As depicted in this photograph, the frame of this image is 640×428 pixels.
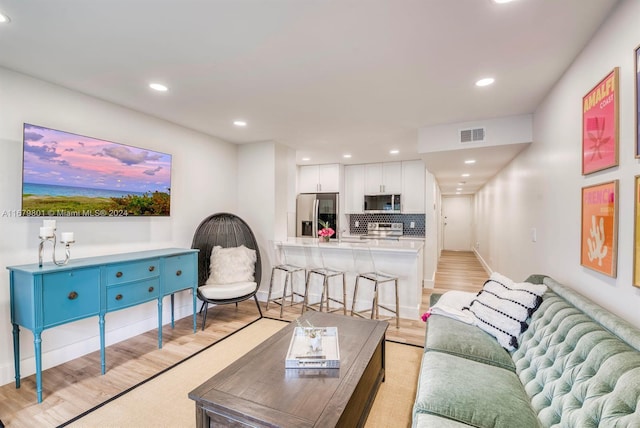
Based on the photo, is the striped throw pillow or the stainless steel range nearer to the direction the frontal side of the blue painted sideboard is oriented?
the striped throw pillow

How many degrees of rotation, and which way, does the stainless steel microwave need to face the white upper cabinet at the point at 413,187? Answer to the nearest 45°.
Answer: approximately 90° to its left

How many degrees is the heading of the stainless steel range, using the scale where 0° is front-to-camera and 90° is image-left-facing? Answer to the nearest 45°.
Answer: approximately 0°

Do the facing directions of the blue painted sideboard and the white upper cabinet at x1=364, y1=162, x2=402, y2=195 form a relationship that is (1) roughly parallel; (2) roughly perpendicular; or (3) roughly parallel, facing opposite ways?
roughly perpendicular

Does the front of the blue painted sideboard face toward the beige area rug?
yes

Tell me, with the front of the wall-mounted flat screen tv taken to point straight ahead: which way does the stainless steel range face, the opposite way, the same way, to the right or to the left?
to the right

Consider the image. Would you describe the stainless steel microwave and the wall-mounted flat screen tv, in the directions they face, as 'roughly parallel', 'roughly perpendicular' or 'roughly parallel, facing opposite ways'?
roughly perpendicular

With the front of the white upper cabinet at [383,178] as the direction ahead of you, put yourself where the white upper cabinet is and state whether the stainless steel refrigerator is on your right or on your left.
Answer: on your right

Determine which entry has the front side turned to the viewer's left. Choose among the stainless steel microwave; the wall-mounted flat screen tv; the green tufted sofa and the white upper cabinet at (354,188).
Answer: the green tufted sofa

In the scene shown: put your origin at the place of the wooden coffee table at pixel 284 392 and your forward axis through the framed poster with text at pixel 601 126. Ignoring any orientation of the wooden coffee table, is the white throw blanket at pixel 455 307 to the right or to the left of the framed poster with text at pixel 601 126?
left

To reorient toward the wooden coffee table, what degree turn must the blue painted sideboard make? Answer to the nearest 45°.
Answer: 0° — it already faces it

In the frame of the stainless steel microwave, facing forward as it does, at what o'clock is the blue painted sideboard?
The blue painted sideboard is roughly at 1 o'clock from the stainless steel microwave.
